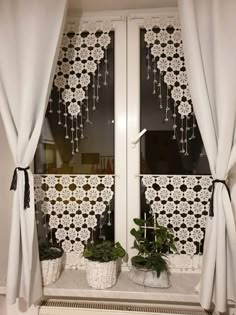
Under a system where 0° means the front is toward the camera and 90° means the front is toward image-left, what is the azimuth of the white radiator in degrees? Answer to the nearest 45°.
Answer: approximately 0°
